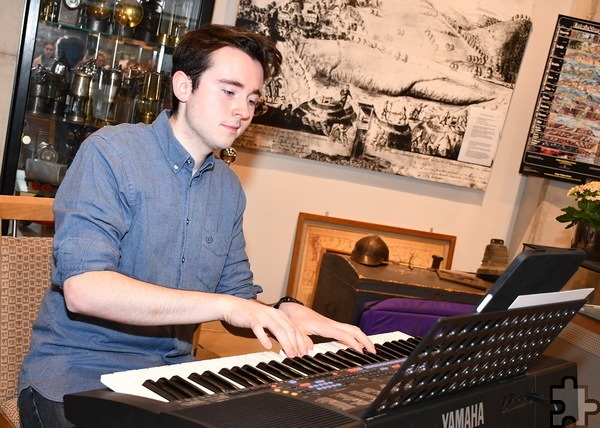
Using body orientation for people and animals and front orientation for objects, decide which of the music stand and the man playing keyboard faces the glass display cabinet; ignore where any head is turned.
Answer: the music stand

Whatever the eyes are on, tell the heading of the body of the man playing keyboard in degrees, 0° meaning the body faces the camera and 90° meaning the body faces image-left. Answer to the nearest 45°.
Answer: approximately 315°

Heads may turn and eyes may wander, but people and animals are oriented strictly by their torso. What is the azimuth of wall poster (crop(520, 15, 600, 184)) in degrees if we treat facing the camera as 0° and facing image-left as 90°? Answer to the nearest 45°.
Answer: approximately 0°

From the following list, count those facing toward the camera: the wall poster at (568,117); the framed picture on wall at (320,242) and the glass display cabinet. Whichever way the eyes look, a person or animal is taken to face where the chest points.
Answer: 3

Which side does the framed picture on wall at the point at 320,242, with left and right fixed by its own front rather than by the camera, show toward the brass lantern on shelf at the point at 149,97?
right

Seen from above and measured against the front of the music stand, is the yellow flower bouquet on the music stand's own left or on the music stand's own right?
on the music stand's own right

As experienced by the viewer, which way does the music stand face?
facing away from the viewer and to the left of the viewer

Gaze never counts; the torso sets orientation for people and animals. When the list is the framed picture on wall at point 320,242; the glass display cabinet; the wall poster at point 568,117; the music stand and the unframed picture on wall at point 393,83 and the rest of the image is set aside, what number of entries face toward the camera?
4

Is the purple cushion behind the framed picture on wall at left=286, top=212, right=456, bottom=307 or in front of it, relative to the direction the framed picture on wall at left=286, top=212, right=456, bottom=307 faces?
in front

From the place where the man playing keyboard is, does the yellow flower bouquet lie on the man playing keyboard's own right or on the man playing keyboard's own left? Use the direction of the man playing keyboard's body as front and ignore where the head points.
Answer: on the man playing keyboard's own left

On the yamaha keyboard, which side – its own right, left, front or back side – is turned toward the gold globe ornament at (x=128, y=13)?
front

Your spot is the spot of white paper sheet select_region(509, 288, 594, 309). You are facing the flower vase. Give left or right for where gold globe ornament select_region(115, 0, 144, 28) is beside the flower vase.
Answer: left

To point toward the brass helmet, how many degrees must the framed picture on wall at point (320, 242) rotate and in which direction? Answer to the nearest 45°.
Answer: approximately 45° to its left

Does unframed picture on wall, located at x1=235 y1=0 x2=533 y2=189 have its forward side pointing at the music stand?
yes

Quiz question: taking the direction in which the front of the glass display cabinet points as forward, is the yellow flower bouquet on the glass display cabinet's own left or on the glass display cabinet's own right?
on the glass display cabinet's own left

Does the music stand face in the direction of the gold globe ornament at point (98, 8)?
yes

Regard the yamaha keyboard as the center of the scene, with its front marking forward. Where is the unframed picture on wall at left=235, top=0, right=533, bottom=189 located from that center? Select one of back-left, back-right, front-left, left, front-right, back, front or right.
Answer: front-right
